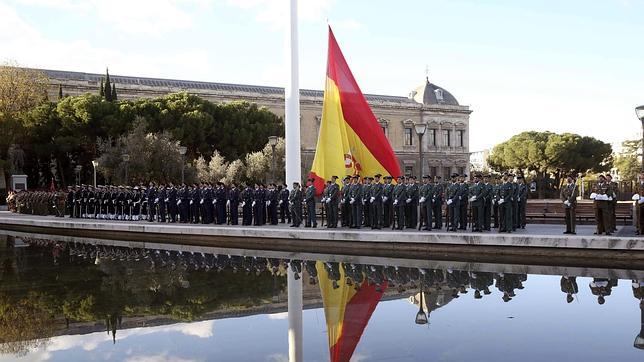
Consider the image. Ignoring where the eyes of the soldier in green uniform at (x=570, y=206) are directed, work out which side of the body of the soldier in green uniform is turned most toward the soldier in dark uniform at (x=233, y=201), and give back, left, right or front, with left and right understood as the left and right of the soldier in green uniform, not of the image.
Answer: right

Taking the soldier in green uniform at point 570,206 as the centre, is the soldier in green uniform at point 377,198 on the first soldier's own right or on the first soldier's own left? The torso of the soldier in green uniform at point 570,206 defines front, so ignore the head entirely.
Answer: on the first soldier's own right

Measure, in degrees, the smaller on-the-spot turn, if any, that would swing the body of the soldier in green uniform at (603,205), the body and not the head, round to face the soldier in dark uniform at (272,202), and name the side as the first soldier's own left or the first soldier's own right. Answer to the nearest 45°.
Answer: approximately 90° to the first soldier's own right

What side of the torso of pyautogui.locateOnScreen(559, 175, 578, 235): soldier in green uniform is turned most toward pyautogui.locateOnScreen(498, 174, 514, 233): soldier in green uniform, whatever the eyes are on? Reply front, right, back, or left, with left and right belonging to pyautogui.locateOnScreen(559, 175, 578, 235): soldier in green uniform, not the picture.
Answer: right

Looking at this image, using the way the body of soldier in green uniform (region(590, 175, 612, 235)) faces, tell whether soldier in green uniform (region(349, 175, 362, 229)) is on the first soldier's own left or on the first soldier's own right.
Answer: on the first soldier's own right

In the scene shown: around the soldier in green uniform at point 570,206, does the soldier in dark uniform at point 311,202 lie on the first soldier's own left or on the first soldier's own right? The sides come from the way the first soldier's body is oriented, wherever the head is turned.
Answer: on the first soldier's own right

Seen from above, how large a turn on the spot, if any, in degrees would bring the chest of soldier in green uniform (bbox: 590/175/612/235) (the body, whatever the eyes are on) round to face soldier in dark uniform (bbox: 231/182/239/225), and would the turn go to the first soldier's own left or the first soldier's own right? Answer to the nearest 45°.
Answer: approximately 90° to the first soldier's own right

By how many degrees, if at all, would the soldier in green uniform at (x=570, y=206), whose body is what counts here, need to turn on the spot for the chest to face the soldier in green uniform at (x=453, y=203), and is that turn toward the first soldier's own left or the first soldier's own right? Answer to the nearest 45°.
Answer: approximately 90° to the first soldier's own right

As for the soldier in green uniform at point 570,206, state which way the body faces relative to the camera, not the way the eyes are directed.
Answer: toward the camera

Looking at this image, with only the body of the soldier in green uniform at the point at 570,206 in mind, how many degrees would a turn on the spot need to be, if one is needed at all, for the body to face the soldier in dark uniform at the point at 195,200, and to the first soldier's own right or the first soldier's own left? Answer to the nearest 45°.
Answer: approximately 90° to the first soldier's own right
